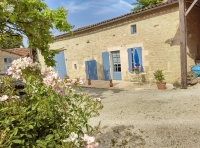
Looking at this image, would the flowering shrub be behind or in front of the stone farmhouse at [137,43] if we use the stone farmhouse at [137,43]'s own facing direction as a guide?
in front

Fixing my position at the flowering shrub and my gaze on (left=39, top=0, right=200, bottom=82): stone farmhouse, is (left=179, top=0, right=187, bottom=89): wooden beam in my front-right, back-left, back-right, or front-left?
front-right

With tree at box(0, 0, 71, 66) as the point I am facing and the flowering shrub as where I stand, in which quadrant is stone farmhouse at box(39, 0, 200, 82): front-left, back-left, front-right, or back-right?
front-right

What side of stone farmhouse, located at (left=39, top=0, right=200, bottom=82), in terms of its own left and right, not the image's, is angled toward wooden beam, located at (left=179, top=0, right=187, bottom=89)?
left
